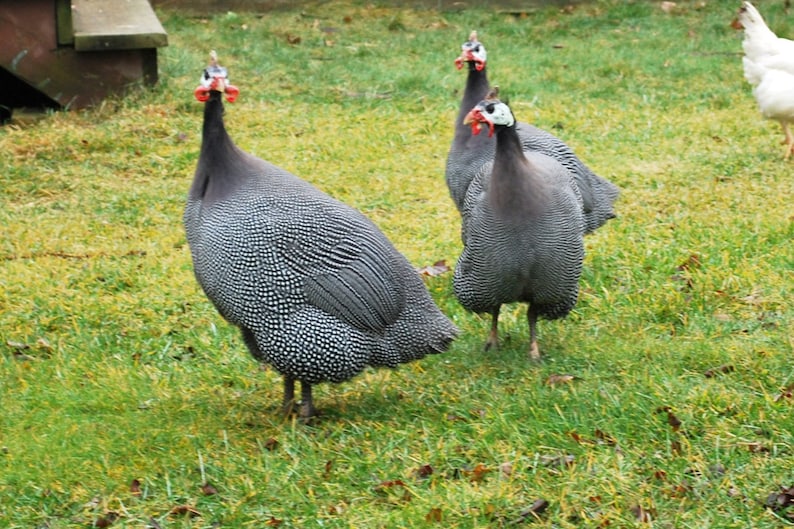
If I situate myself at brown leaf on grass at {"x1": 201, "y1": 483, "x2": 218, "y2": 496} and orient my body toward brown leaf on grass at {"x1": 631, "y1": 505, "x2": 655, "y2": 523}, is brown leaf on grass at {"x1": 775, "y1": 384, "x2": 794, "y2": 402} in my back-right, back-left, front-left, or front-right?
front-left

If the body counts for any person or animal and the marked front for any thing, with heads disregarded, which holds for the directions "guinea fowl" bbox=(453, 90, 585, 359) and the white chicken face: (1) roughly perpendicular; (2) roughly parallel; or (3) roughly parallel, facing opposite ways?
roughly perpendicular

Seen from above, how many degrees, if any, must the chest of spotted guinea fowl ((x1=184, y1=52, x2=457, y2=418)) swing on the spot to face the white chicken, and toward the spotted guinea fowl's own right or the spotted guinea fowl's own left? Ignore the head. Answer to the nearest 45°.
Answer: approximately 180°

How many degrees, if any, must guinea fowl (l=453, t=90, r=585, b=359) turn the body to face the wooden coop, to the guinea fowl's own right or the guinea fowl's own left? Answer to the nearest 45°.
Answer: approximately 135° to the guinea fowl's own right

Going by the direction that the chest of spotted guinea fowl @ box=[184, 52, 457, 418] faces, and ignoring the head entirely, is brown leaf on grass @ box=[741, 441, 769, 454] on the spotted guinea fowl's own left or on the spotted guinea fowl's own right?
on the spotted guinea fowl's own left

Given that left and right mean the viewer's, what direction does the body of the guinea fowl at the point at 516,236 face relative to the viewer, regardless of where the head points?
facing the viewer

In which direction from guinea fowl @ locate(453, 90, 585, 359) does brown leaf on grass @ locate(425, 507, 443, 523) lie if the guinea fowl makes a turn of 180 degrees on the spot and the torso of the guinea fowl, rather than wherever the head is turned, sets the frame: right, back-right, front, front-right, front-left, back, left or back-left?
back

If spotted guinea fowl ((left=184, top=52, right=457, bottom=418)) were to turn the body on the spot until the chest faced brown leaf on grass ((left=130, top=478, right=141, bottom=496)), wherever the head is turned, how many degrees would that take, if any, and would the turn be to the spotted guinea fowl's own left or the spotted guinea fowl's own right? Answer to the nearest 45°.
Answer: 0° — it already faces it

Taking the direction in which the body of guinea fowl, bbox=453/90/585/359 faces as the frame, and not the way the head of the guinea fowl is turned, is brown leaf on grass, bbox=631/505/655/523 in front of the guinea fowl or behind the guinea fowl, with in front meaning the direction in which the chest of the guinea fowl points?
in front

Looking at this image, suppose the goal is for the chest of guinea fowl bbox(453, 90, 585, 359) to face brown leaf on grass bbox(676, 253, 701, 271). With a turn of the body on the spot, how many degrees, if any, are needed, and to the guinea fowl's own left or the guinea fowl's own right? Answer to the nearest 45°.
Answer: approximately 135° to the guinea fowl's own left

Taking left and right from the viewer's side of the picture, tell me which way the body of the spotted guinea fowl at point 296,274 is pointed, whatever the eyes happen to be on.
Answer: facing the viewer and to the left of the viewer
